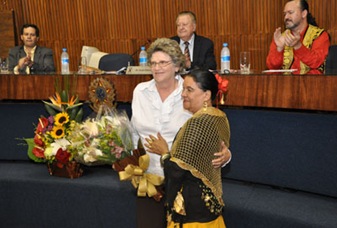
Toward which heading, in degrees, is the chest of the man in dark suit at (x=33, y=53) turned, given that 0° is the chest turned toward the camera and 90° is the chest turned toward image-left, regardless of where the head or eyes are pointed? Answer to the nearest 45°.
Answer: approximately 0°

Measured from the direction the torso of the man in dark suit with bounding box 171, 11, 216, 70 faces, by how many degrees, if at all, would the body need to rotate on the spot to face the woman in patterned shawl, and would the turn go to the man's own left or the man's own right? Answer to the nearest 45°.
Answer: approximately 45° to the man's own left

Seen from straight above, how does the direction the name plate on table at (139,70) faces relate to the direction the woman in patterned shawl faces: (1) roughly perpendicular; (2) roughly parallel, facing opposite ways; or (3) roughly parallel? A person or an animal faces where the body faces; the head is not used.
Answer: roughly perpendicular

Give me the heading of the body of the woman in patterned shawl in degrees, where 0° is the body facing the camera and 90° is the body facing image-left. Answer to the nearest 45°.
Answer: approximately 90°

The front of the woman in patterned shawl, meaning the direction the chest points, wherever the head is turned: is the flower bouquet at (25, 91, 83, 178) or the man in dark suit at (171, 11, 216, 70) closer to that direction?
the flower bouquet

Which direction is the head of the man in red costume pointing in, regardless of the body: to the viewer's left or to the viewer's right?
to the viewer's left

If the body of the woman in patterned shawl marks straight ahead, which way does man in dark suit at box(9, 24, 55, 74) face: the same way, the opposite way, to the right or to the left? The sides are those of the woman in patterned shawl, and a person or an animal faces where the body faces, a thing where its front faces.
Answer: to the left

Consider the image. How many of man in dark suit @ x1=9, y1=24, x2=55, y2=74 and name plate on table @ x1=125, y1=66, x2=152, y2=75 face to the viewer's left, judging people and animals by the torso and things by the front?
0

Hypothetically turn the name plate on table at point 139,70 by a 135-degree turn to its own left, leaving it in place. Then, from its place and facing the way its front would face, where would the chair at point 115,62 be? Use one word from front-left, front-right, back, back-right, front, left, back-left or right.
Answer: front-left

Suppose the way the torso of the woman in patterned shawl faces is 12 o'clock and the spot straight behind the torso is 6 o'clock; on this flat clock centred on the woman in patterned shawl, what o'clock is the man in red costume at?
The man in red costume is roughly at 4 o'clock from the woman in patterned shawl.

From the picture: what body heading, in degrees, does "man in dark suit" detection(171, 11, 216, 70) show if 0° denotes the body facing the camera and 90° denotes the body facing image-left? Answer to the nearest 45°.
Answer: approximately 45°

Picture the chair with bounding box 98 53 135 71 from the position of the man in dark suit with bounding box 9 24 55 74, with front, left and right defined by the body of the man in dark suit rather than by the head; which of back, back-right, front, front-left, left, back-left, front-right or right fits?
front-left

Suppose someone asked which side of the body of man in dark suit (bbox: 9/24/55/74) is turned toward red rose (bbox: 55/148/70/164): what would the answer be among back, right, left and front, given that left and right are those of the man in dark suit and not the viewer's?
front
